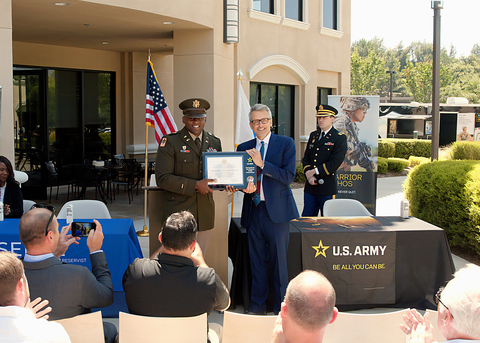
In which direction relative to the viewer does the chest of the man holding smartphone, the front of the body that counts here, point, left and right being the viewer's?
facing away from the viewer and to the right of the viewer

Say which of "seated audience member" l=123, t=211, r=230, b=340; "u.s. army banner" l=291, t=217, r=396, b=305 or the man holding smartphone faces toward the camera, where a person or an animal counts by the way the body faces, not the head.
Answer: the u.s. army banner

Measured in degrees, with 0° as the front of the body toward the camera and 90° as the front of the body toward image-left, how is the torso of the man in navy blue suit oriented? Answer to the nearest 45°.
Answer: approximately 45°

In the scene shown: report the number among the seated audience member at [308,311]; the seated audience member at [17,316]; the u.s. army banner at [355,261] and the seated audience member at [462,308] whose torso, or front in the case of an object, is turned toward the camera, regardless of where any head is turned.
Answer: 1

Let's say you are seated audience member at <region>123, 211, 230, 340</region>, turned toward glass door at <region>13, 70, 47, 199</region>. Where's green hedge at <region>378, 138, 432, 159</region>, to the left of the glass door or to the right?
right

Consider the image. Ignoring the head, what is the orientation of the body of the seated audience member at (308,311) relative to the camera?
away from the camera

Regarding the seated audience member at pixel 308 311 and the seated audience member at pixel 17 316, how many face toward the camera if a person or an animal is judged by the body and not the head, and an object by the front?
0

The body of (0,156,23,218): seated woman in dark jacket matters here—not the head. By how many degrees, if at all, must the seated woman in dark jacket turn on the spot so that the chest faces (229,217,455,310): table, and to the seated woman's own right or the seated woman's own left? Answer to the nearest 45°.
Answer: approximately 90° to the seated woman's own left

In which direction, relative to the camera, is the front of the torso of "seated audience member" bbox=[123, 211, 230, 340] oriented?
away from the camera

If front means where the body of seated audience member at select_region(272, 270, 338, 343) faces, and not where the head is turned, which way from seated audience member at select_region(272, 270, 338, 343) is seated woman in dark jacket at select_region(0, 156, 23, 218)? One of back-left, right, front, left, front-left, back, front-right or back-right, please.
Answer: front-left

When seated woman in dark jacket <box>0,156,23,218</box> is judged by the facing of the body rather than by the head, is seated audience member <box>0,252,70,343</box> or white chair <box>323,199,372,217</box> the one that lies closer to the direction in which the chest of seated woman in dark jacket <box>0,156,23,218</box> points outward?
the seated audience member

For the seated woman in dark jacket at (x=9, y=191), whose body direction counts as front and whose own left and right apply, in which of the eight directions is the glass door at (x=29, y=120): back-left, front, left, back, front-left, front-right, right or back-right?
back-right
